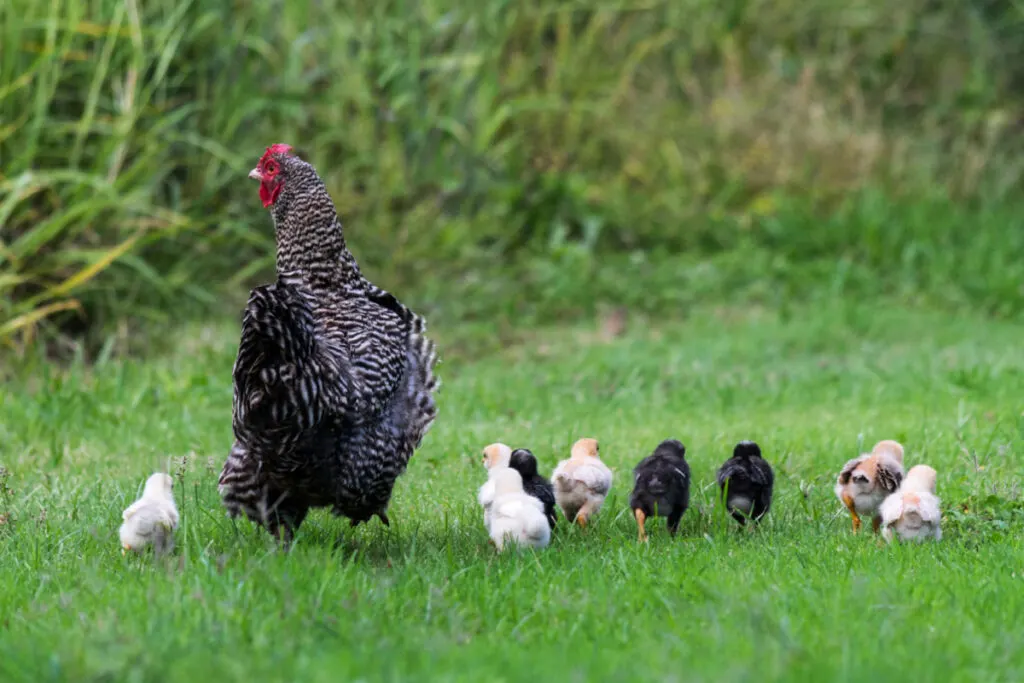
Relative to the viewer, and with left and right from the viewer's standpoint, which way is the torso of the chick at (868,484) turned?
facing away from the viewer and to the right of the viewer

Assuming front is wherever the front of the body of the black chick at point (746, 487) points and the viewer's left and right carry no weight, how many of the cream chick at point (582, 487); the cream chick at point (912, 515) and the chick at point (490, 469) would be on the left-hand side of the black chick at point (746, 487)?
2

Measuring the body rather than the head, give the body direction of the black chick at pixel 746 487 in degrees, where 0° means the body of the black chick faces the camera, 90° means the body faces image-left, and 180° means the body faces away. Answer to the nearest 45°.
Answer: approximately 180°

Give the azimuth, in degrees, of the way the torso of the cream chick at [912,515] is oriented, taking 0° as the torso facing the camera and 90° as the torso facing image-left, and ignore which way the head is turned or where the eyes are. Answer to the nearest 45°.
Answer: approximately 180°

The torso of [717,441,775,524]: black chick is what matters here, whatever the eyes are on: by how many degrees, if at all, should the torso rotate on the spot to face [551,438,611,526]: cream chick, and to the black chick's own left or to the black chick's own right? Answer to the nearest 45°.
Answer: approximately 90° to the black chick's own left

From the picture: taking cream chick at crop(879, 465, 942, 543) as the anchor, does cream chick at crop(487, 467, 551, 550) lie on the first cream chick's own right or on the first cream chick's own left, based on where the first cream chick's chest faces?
on the first cream chick's own left

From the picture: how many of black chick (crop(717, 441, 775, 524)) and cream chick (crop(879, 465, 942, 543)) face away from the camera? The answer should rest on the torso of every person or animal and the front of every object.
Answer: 2

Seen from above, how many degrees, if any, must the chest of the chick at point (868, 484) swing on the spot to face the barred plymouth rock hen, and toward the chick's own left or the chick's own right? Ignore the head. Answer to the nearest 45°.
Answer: approximately 135° to the chick's own left
